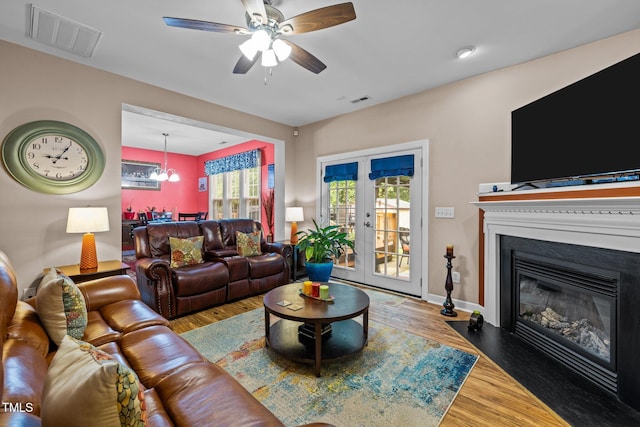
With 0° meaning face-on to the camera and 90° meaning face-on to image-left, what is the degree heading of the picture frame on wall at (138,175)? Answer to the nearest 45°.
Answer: approximately 0°

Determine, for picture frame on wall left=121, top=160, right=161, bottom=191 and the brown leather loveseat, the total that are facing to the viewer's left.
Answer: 0

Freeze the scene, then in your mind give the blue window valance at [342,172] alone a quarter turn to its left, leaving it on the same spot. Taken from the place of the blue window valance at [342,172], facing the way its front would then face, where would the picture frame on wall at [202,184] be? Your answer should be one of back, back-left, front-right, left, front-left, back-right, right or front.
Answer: back

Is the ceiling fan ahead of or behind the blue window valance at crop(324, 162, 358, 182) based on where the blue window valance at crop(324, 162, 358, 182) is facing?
ahead

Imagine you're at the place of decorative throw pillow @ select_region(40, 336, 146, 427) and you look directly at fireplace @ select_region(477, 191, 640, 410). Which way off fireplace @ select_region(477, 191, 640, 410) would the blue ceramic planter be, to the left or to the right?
left

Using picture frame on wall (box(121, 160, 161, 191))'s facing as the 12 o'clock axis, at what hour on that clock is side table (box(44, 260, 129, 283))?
The side table is roughly at 12 o'clock from the picture frame on wall.

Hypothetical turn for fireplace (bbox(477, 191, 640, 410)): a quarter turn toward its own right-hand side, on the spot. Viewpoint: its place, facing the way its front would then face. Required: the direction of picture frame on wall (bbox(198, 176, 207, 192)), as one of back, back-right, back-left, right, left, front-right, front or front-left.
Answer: front-left

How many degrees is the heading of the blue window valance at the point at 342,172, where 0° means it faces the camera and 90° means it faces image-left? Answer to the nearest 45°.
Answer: approximately 45°

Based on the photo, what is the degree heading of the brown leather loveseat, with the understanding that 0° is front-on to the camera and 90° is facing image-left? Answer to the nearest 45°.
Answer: approximately 315°

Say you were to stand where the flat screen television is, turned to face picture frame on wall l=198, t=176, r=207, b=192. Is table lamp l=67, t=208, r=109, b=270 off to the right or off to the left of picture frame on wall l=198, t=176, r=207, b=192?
left

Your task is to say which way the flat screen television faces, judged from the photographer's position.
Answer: facing the viewer and to the left of the viewer

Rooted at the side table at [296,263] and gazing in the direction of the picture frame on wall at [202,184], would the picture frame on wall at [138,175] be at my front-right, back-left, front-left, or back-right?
front-left

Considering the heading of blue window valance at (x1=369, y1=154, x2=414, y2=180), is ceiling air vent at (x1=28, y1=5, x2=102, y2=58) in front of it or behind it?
in front

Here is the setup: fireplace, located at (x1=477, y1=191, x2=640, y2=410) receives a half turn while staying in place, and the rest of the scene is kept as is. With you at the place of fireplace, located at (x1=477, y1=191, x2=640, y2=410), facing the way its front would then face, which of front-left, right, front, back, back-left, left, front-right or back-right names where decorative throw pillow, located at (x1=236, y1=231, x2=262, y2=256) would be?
back-left

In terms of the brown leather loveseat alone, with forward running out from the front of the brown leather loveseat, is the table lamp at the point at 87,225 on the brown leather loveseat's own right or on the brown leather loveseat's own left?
on the brown leather loveseat's own right
